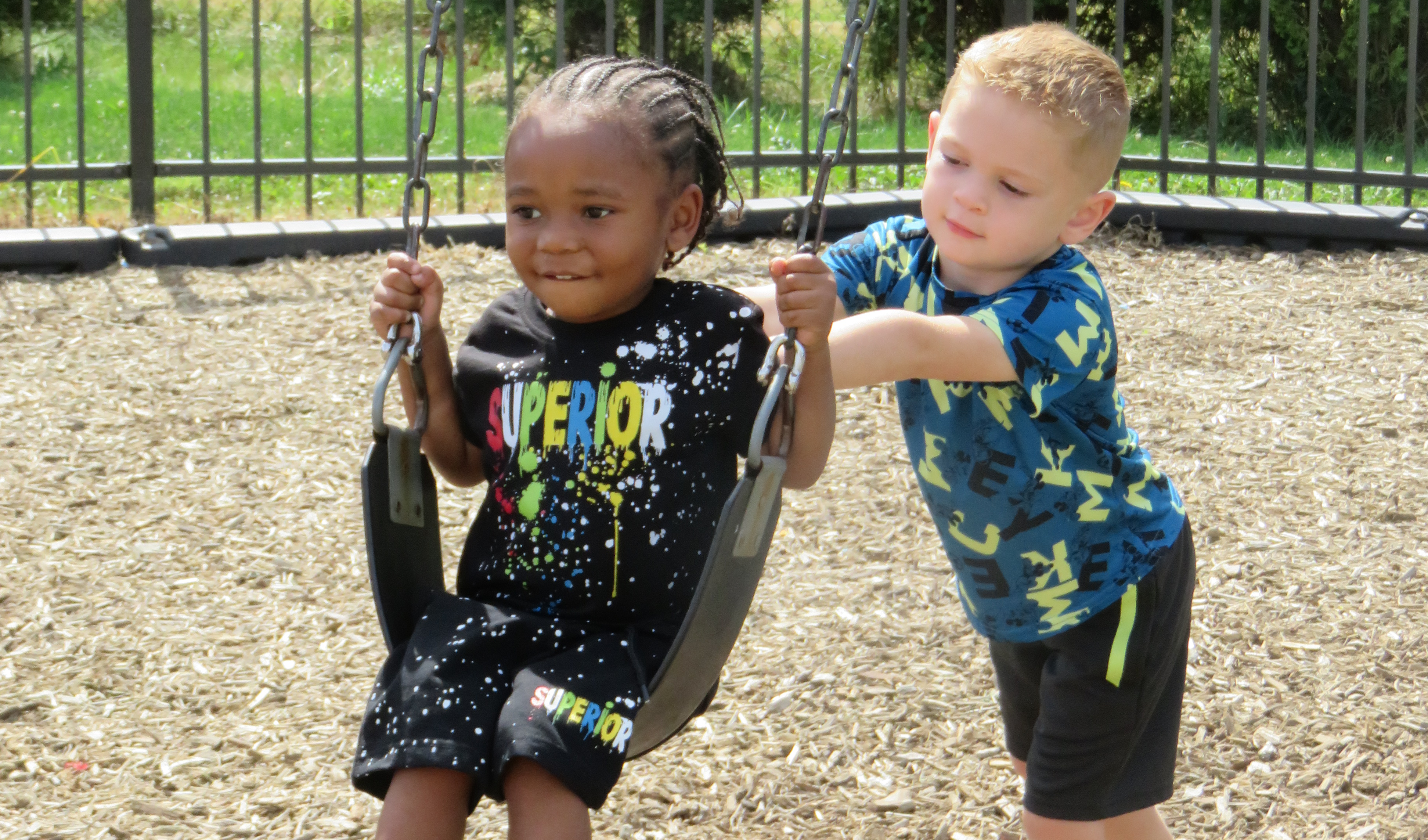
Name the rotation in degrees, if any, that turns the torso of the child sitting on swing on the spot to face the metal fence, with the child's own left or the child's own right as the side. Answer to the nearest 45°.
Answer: approximately 135° to the child's own right

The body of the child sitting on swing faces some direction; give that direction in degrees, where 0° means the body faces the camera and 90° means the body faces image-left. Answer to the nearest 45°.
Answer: approximately 45°

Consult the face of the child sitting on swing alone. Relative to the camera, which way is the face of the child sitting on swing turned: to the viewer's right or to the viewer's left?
to the viewer's left

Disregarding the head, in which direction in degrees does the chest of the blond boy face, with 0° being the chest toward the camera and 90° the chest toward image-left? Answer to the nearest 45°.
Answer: approximately 45°

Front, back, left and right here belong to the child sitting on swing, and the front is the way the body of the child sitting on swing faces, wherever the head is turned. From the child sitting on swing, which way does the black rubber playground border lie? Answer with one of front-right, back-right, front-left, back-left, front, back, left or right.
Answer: back-right

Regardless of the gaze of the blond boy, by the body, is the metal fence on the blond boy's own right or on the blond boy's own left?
on the blond boy's own right

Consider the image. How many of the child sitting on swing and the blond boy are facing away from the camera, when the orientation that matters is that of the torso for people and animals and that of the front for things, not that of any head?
0

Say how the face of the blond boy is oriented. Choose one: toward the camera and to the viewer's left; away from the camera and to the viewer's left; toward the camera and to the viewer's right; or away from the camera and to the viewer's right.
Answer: toward the camera and to the viewer's left
